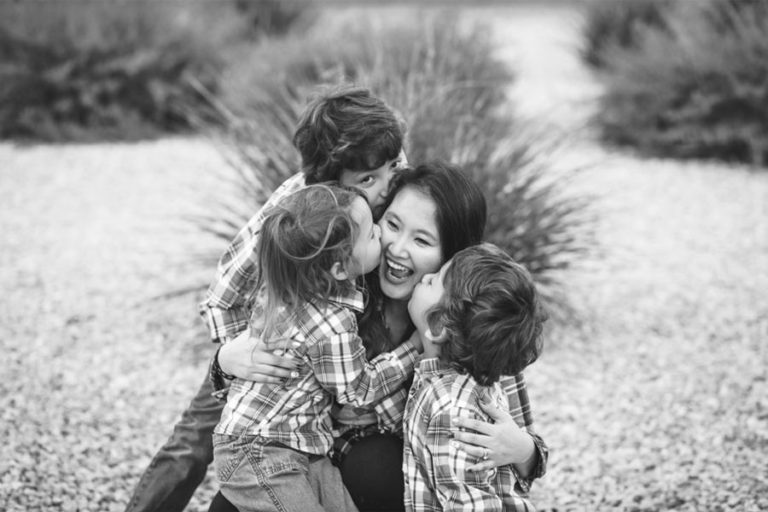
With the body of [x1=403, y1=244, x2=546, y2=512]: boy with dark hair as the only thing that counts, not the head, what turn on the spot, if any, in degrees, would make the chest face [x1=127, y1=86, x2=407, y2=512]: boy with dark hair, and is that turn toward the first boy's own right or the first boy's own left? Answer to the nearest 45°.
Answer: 0° — they already face them

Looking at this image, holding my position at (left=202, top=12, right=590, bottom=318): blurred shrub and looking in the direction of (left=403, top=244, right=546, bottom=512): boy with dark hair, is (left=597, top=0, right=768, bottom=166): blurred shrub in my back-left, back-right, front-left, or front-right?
back-left

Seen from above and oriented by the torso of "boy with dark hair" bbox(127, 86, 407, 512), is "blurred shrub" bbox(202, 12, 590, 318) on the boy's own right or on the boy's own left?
on the boy's own left

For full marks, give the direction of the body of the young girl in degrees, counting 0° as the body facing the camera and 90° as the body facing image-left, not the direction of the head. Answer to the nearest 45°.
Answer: approximately 270°

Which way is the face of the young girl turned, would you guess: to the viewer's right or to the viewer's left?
to the viewer's right

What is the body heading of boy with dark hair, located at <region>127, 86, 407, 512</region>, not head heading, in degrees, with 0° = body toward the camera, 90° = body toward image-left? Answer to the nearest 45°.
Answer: approximately 315°
